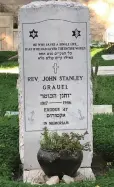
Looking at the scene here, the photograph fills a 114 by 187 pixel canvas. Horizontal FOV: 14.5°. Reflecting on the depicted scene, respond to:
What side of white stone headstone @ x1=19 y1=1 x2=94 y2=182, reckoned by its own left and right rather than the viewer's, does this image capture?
front

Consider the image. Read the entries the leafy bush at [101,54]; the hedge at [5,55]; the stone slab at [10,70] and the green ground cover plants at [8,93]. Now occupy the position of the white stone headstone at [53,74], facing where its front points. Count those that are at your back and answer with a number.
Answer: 4

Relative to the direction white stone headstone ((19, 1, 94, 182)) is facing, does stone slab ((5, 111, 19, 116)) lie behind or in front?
behind

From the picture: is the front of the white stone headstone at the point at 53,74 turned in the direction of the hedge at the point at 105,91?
no

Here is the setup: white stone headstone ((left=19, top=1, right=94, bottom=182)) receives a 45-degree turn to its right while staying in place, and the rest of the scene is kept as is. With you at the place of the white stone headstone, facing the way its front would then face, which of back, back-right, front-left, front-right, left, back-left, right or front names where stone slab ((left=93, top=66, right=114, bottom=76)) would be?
back-right

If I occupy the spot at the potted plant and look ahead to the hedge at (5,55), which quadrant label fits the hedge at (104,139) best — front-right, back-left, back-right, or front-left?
front-right
